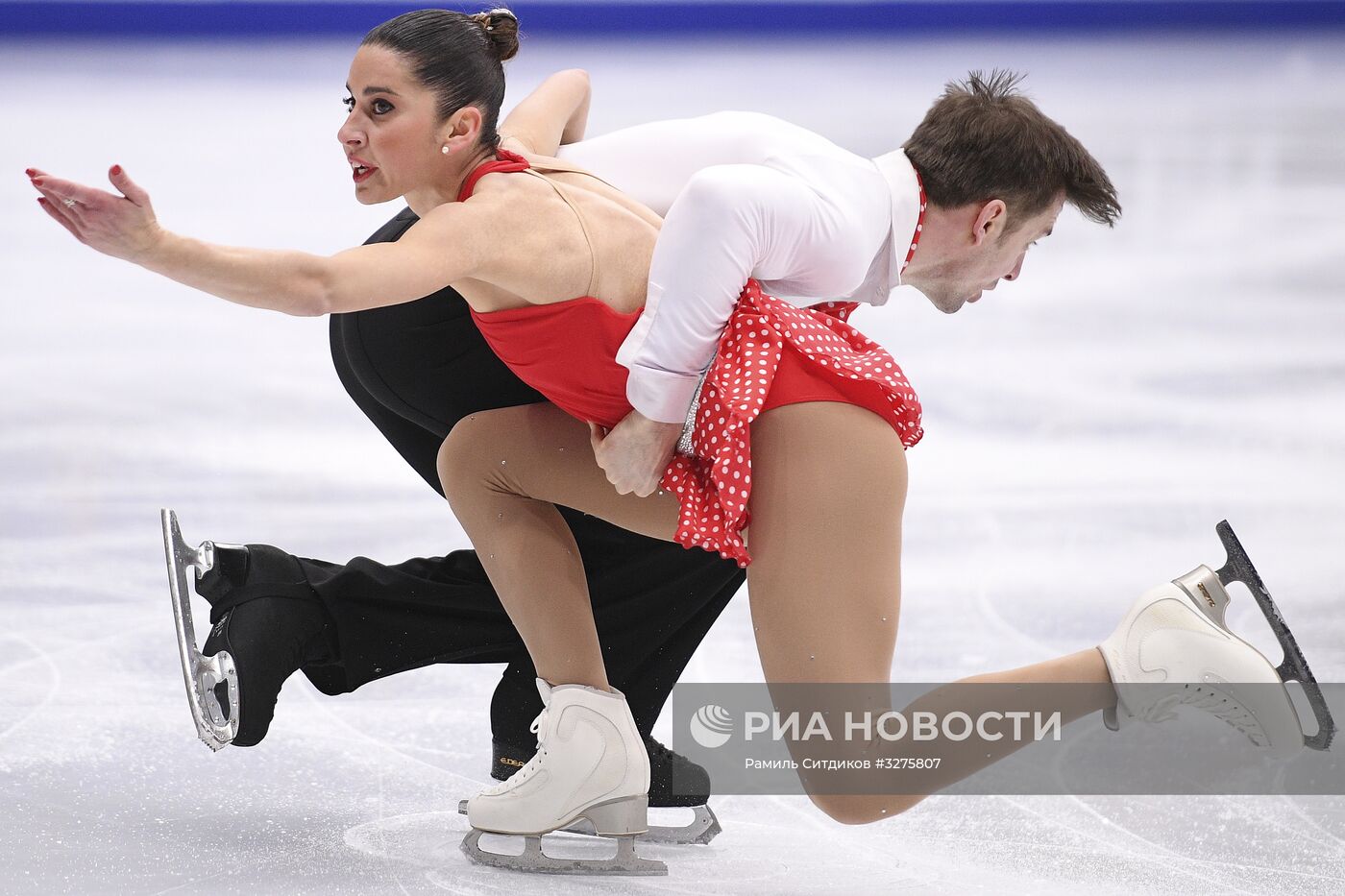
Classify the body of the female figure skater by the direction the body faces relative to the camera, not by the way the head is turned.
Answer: to the viewer's left
